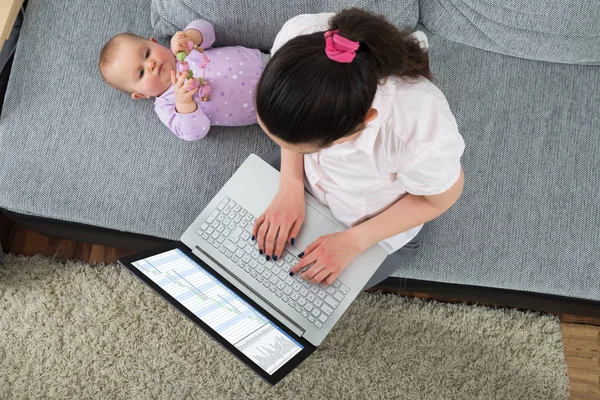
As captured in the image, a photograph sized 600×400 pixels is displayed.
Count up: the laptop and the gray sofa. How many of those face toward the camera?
1

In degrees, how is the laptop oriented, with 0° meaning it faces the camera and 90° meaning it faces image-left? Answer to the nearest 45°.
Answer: approximately 225°

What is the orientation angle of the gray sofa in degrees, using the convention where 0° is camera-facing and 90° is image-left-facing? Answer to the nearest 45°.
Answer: approximately 0°
